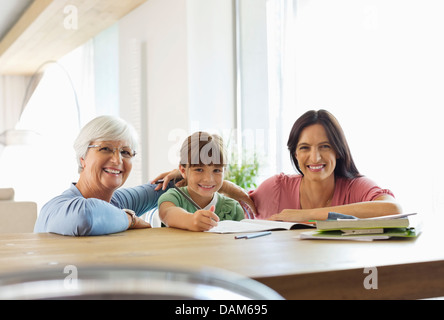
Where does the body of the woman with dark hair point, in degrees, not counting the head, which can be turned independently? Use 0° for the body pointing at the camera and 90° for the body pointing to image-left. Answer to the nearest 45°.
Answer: approximately 0°

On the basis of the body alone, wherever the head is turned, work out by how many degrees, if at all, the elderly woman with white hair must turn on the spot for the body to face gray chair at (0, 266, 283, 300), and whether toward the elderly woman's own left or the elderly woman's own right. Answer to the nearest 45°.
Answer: approximately 45° to the elderly woman's own right

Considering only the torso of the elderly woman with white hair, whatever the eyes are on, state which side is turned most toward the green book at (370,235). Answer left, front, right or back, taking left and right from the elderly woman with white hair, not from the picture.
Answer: front

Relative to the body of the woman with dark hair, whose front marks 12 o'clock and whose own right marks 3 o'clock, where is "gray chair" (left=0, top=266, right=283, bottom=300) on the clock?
The gray chair is roughly at 12 o'clock from the woman with dark hair.

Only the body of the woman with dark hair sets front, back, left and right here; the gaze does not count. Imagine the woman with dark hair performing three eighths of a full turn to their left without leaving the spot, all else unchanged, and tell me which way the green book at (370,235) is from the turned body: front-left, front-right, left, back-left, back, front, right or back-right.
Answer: back-right

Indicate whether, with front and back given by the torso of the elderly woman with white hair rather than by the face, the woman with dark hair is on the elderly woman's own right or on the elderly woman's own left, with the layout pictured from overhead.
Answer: on the elderly woman's own left

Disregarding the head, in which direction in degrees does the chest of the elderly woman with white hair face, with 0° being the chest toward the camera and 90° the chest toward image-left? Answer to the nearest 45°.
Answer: approximately 315°

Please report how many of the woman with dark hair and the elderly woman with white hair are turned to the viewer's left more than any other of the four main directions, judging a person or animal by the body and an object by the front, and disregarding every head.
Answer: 0
